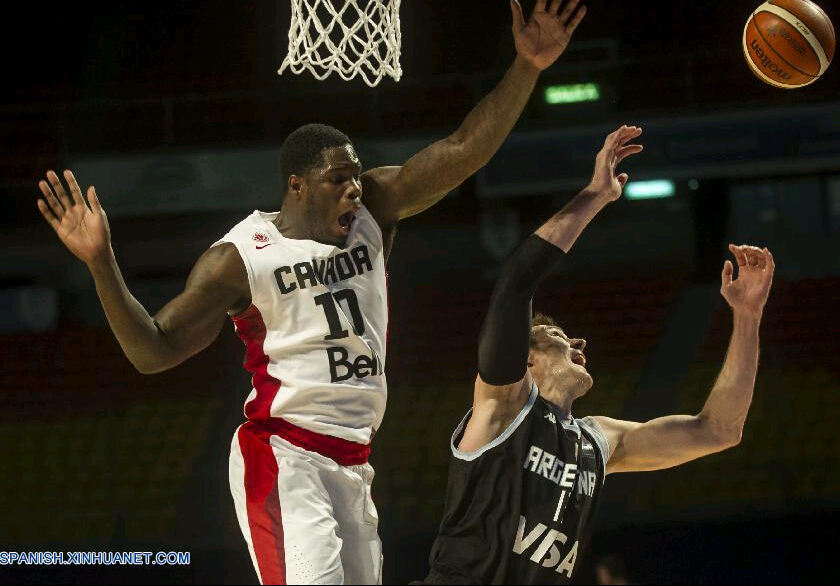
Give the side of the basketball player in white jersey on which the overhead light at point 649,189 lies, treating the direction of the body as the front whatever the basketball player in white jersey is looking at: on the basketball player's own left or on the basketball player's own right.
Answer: on the basketball player's own left

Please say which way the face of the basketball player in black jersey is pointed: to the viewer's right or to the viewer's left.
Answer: to the viewer's right

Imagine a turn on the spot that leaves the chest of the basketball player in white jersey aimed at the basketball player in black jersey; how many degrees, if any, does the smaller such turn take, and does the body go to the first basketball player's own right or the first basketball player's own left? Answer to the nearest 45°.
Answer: approximately 45° to the first basketball player's own left

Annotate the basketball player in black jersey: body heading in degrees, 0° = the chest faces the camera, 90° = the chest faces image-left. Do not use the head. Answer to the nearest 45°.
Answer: approximately 315°

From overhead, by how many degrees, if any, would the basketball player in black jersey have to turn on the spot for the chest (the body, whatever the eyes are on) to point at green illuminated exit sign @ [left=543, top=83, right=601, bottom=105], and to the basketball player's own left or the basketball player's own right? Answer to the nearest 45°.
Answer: approximately 135° to the basketball player's own left

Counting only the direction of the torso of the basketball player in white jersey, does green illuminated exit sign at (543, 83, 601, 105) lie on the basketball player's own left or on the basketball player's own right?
on the basketball player's own left

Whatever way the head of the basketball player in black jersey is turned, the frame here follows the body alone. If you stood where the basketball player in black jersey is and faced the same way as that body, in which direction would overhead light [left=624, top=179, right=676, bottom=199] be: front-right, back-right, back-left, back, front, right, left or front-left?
back-left

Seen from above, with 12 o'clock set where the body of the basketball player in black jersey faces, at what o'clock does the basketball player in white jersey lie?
The basketball player in white jersey is roughly at 4 o'clock from the basketball player in black jersey.

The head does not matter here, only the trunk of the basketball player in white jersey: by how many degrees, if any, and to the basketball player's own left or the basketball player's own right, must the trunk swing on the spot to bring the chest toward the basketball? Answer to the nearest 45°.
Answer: approximately 90° to the basketball player's own left

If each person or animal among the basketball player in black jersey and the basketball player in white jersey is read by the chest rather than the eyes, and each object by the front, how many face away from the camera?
0

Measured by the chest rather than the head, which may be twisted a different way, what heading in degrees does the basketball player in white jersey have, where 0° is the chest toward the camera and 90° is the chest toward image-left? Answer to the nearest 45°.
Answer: approximately 315°
